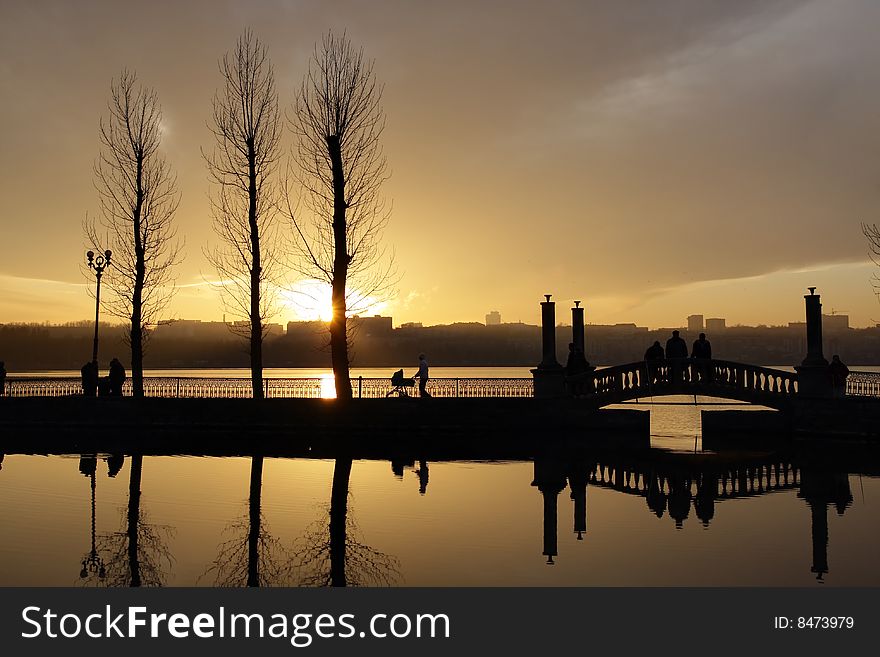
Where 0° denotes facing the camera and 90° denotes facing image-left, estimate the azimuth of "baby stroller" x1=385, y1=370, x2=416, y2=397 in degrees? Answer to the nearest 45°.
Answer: approximately 90°

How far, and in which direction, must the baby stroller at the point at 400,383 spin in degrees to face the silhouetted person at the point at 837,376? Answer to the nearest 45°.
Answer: approximately 180°

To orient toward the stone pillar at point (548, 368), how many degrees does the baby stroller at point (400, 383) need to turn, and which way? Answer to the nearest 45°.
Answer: approximately 135° to its left

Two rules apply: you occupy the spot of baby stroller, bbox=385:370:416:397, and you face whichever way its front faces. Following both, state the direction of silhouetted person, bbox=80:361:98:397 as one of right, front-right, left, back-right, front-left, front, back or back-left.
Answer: front

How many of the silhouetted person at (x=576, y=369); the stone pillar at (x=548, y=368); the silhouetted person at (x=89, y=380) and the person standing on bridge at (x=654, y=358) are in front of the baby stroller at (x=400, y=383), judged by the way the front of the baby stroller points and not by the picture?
1

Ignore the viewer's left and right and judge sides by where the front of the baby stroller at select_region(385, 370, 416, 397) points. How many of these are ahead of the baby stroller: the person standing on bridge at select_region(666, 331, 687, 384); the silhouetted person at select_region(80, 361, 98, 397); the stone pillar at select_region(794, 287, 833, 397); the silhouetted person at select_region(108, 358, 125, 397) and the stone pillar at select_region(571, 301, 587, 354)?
2

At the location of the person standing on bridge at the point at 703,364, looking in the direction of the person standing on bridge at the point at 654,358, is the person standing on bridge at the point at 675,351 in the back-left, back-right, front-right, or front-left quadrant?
front-right

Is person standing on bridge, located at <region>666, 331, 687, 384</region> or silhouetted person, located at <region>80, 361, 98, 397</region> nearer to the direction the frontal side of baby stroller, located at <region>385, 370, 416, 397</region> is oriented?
the silhouetted person

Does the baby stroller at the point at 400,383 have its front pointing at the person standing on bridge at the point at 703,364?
no

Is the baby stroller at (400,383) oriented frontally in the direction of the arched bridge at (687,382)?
no

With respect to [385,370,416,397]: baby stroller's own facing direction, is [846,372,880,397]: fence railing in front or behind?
behind

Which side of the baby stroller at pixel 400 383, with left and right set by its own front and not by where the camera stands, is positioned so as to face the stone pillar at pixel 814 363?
back

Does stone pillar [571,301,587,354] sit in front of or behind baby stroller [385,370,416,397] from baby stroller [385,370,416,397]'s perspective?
behind

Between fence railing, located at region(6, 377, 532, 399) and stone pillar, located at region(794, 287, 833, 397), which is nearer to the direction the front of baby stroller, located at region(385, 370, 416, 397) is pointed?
the fence railing

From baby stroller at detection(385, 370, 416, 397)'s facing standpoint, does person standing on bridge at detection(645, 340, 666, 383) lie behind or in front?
behind
